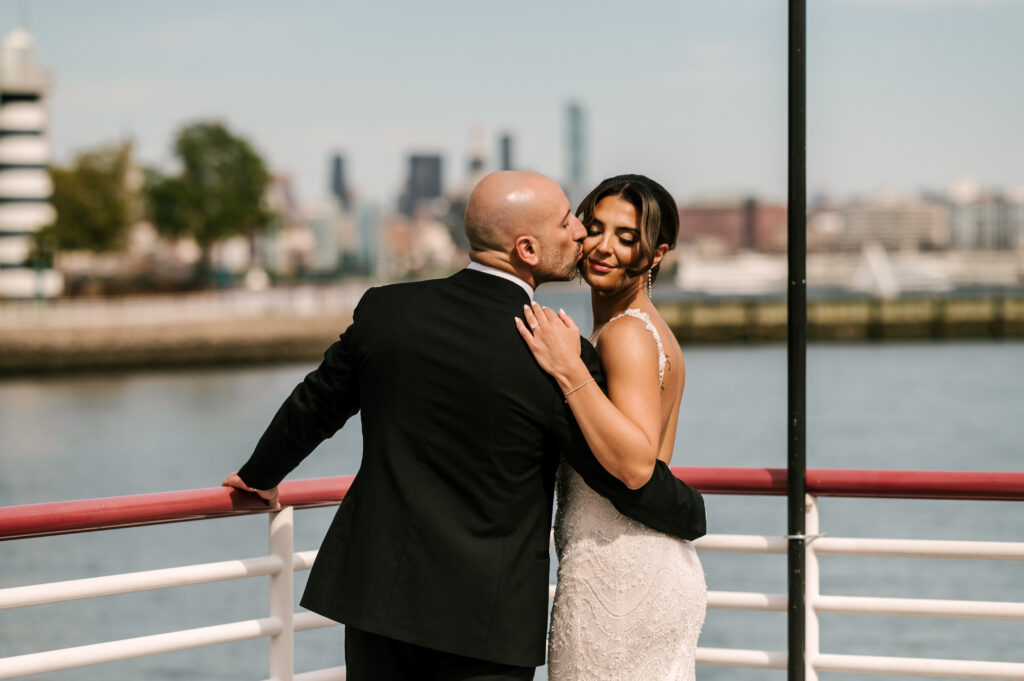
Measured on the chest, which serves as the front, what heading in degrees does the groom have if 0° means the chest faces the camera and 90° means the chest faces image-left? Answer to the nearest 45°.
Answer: approximately 225°

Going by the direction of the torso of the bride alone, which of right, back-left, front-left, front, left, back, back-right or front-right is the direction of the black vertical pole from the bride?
back-right

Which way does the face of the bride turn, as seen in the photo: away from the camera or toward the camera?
toward the camera

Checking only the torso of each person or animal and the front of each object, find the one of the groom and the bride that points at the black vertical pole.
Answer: the groom

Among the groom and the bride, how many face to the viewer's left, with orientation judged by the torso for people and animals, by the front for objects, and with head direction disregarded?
1

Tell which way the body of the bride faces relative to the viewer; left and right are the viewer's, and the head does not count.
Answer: facing to the left of the viewer
